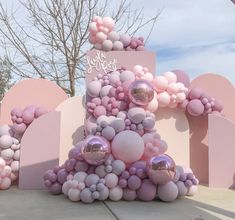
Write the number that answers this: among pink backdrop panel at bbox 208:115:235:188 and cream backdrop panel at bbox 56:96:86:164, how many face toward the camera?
2

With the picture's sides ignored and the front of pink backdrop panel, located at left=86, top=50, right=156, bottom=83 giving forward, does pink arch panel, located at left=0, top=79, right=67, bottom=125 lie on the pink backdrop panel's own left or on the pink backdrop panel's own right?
on the pink backdrop panel's own right

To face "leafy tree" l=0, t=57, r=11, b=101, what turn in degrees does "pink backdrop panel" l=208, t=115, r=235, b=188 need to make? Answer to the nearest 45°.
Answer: approximately 135° to its right

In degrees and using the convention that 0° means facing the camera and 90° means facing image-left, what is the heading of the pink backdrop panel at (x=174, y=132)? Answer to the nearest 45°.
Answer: approximately 0°

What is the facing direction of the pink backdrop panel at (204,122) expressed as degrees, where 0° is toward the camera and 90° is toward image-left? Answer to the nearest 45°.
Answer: approximately 0°
